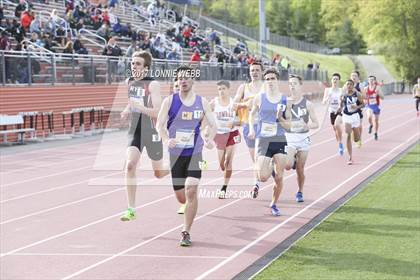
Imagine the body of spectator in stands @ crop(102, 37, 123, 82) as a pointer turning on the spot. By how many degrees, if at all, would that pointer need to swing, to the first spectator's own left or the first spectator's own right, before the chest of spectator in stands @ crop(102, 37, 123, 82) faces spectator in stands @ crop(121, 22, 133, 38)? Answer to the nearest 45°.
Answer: approximately 180°

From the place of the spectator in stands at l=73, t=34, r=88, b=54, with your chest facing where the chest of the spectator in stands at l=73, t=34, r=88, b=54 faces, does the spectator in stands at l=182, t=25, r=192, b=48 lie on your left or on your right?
on your left

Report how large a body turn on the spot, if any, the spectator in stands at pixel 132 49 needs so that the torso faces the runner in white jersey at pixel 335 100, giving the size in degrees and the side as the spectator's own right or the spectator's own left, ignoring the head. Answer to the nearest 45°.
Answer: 0° — they already face them

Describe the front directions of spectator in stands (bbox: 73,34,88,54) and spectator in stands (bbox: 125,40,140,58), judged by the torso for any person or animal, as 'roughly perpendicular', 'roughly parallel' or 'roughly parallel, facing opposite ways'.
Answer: roughly parallel

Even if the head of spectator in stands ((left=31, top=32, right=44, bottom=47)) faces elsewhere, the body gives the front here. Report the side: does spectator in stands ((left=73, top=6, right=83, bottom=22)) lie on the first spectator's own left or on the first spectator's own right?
on the first spectator's own left

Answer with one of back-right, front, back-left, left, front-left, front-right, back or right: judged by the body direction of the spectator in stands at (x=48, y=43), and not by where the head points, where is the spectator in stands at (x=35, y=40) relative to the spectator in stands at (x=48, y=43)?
right

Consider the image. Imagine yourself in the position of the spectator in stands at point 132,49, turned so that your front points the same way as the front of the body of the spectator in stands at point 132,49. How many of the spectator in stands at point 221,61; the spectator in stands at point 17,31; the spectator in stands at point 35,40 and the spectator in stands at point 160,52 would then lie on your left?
2

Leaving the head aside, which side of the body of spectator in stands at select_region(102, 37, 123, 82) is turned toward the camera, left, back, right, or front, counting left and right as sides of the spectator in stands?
front

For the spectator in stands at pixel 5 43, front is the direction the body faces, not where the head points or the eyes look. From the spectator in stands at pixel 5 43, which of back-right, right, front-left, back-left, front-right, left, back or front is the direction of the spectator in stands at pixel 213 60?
left

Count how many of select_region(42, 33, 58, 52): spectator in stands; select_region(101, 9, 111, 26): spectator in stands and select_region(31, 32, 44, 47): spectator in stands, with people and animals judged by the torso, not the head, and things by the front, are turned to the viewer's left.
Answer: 0

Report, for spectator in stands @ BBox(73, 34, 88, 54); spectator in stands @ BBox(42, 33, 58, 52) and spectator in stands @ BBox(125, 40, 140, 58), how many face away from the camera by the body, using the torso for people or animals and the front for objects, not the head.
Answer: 0

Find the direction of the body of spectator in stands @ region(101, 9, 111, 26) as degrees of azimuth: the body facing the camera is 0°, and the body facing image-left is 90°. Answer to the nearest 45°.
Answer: approximately 315°

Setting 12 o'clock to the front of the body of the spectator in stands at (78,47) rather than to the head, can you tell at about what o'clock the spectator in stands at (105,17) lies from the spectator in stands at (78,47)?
the spectator in stands at (105,17) is roughly at 8 o'clock from the spectator in stands at (78,47).

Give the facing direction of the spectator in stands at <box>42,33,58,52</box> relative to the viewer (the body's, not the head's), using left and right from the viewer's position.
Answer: facing the viewer and to the right of the viewer

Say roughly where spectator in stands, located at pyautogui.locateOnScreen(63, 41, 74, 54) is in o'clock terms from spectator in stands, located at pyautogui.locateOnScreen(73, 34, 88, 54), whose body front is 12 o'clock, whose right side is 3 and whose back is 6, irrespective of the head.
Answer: spectator in stands, located at pyautogui.locateOnScreen(63, 41, 74, 54) is roughly at 2 o'clock from spectator in stands, located at pyautogui.locateOnScreen(73, 34, 88, 54).
